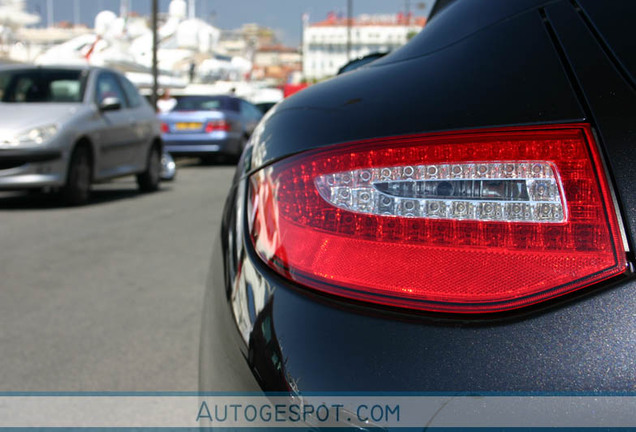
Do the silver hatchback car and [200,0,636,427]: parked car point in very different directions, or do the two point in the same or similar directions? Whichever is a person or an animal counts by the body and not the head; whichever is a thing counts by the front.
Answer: very different directions

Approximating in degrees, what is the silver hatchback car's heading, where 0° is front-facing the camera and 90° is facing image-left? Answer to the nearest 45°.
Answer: approximately 45°

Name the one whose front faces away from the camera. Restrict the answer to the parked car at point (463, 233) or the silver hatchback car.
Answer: the parked car

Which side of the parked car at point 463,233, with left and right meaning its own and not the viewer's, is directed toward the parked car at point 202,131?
front

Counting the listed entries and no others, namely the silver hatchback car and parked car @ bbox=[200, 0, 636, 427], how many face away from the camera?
1

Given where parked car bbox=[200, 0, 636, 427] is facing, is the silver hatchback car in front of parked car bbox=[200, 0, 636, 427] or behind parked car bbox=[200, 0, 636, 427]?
in front

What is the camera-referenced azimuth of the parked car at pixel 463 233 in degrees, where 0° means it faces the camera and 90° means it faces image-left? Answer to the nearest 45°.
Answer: approximately 180°

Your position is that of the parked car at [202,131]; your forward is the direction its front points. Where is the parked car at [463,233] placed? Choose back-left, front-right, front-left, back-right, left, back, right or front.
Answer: back-right

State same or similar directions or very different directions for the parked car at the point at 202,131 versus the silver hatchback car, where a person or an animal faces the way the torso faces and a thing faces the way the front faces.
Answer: very different directions
